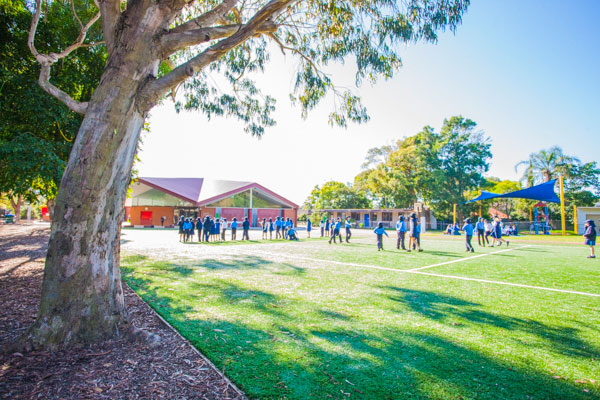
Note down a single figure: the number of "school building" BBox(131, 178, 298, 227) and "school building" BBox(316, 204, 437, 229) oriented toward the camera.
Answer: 2

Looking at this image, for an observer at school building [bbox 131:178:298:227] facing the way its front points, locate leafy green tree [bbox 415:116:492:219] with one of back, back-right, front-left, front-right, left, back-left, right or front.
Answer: left

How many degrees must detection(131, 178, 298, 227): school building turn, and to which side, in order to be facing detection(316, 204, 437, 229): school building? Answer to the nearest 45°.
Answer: approximately 90° to its left

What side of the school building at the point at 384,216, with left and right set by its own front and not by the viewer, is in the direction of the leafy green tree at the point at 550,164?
left

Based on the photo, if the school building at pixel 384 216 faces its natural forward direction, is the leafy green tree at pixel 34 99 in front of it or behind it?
in front

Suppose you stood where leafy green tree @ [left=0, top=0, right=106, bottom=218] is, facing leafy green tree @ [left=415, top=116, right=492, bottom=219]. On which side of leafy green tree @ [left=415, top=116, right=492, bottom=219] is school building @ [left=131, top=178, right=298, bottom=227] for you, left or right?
left

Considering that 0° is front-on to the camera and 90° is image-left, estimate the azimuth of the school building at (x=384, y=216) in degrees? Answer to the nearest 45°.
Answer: approximately 0°

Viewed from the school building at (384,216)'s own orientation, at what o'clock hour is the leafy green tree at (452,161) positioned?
The leafy green tree is roughly at 9 o'clock from the school building.

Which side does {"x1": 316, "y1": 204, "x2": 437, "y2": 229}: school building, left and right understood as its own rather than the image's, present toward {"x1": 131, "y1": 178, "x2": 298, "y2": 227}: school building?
right
